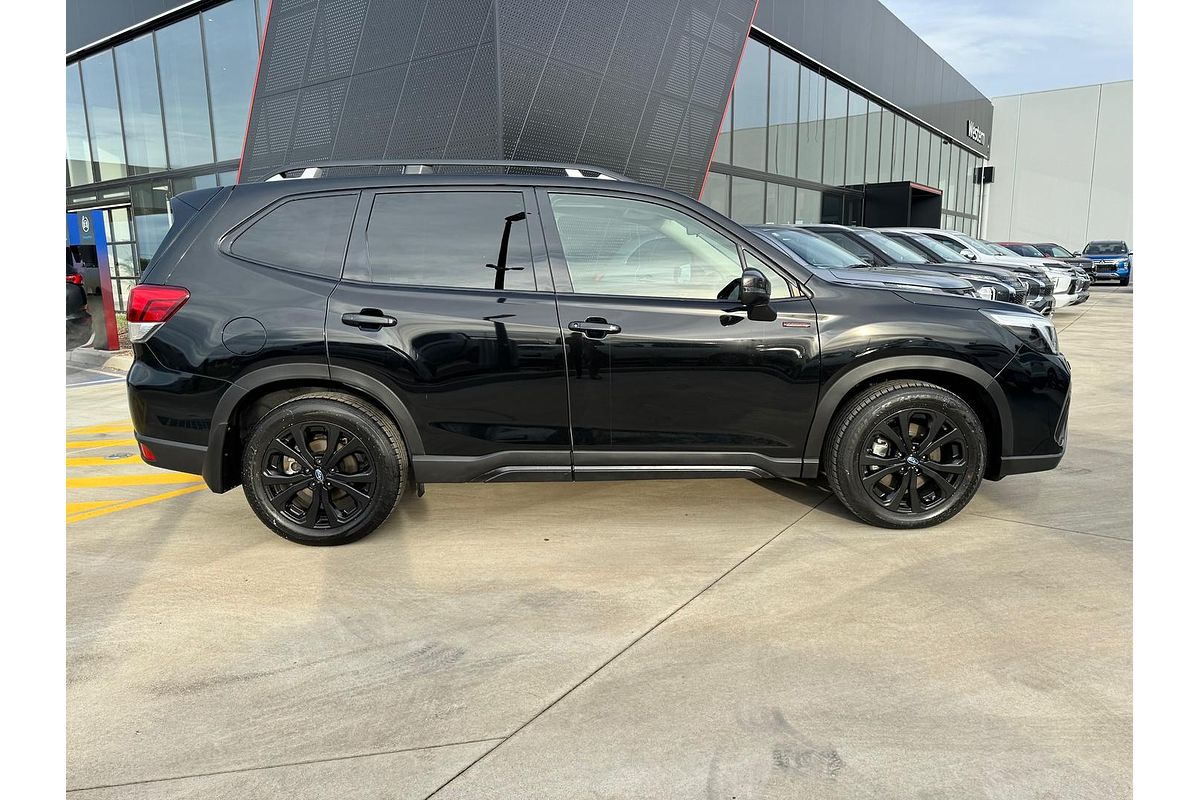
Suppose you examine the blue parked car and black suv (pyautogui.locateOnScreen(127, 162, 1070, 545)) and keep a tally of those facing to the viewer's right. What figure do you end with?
1

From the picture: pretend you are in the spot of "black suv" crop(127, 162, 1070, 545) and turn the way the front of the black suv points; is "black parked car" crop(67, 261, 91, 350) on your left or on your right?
on your left

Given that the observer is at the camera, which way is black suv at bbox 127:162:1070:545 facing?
facing to the right of the viewer

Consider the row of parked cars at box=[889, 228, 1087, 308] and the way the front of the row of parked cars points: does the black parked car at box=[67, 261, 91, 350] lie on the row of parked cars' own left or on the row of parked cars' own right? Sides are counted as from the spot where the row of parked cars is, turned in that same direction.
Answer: on the row of parked cars' own right

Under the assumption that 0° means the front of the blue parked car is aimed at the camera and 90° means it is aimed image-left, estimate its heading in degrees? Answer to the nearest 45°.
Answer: approximately 0°
